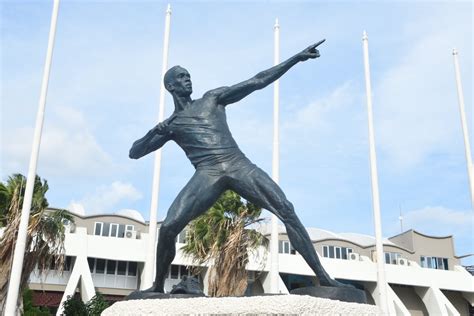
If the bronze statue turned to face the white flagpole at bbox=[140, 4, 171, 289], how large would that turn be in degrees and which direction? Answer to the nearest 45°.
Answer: approximately 180°

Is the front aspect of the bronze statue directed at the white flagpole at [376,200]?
no

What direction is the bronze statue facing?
toward the camera

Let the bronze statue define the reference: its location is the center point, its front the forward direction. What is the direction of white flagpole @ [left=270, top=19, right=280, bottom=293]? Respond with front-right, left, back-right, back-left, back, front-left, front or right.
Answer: back

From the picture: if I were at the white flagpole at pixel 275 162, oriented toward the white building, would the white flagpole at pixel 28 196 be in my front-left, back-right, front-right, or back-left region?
back-left

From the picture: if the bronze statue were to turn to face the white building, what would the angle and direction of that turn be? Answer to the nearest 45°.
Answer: approximately 180°

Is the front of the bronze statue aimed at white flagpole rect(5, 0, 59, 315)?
no

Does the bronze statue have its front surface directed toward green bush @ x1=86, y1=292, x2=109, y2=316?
no
